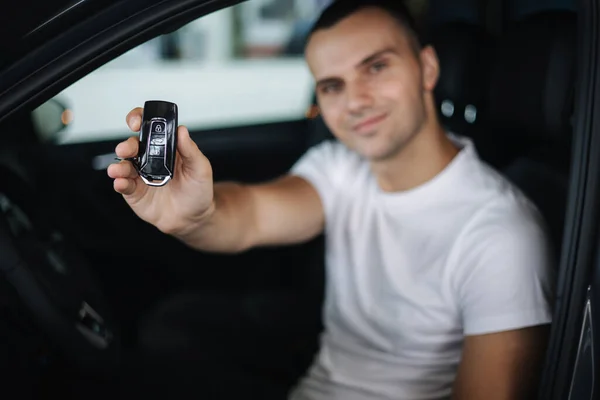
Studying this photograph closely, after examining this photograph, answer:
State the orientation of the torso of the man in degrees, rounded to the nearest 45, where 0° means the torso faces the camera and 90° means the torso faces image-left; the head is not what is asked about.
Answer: approximately 45°
